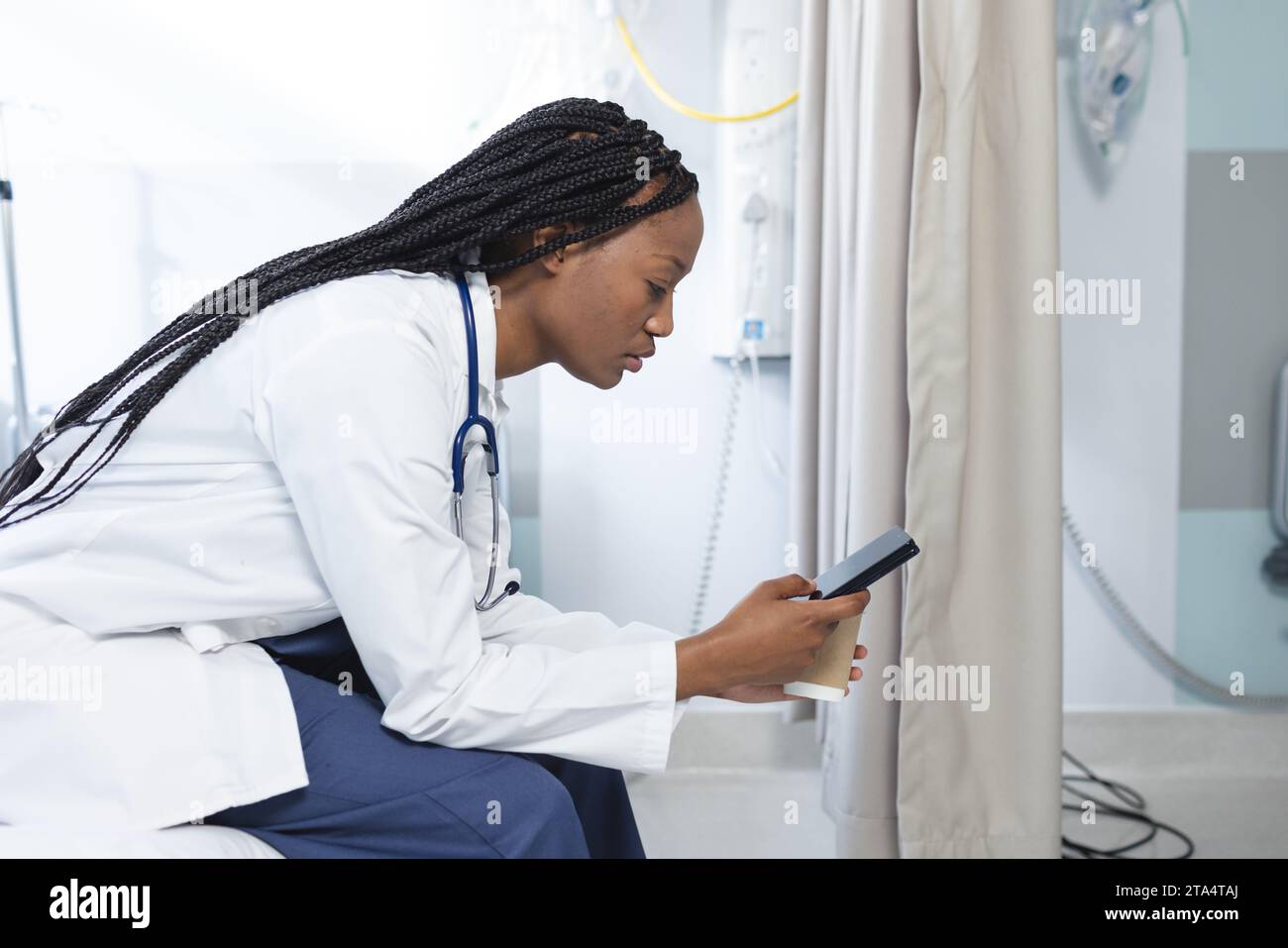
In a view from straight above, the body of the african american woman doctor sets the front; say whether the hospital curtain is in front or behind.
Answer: in front

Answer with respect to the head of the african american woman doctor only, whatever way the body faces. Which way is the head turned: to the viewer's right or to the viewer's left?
to the viewer's right

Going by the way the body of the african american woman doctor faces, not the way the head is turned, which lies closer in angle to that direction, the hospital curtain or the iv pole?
the hospital curtain

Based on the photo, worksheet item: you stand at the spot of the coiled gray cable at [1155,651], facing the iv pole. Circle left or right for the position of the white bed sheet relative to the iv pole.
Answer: left

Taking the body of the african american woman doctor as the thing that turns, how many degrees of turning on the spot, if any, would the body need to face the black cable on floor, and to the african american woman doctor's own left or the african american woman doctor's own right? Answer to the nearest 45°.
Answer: approximately 45° to the african american woman doctor's own left

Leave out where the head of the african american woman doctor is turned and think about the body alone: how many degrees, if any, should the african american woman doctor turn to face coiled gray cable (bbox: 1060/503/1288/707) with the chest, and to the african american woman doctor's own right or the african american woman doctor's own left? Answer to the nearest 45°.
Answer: approximately 45° to the african american woman doctor's own left

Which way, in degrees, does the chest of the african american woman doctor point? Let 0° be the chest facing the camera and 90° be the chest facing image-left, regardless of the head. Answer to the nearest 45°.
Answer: approximately 270°

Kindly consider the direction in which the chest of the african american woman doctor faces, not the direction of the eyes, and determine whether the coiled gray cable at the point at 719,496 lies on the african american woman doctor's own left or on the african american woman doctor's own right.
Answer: on the african american woman doctor's own left

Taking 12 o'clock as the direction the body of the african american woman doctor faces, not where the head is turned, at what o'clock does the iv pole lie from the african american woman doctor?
The iv pole is roughly at 8 o'clock from the african american woman doctor.
